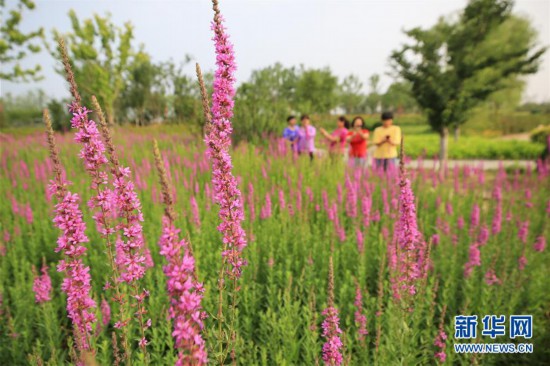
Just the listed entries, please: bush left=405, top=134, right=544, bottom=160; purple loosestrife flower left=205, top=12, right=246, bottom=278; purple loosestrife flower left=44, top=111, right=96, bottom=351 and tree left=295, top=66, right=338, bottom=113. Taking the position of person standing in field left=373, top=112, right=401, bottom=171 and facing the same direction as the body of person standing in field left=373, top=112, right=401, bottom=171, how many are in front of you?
2

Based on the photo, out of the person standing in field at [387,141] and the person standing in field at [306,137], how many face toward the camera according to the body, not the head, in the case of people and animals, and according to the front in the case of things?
2

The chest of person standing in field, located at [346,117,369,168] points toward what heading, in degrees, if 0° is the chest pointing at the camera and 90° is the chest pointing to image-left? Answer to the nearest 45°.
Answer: approximately 0°

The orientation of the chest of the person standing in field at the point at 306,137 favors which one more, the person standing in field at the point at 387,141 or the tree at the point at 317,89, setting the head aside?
the person standing in field

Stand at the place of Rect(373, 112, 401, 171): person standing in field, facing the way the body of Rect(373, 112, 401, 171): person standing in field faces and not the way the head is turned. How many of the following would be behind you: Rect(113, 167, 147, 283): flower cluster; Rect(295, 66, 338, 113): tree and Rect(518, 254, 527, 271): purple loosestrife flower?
1

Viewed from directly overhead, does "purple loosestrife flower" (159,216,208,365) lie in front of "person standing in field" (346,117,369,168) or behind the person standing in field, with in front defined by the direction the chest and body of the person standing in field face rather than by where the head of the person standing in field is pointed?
in front

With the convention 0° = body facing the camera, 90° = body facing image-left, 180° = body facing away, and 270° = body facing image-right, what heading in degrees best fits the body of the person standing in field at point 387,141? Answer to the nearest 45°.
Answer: approximately 0°

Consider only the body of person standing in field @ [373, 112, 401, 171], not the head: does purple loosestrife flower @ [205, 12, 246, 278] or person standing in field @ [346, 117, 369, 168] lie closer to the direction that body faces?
the purple loosestrife flower

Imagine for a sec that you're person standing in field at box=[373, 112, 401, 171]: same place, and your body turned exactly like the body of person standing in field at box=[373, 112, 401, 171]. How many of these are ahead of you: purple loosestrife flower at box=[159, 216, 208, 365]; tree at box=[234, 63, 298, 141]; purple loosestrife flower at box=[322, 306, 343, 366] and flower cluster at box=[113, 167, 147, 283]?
3
